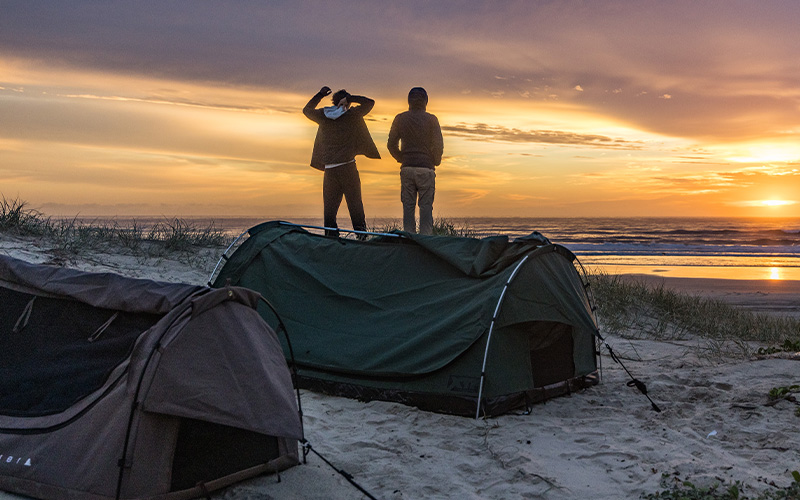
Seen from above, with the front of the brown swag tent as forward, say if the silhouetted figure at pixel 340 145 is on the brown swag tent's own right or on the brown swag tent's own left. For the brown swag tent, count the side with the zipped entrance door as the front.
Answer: on the brown swag tent's own left

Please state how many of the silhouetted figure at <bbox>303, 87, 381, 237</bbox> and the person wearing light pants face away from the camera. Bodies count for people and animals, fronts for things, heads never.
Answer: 2

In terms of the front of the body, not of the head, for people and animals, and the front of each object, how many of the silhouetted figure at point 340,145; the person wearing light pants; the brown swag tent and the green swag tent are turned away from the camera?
2

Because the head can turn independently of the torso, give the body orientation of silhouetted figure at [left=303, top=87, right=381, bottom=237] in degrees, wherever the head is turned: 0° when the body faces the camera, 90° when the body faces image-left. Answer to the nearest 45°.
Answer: approximately 180°

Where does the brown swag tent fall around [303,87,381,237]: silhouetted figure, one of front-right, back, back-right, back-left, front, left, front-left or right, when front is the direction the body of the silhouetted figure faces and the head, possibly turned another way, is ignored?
back

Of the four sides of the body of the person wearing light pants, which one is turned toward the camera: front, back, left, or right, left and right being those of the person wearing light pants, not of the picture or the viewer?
back

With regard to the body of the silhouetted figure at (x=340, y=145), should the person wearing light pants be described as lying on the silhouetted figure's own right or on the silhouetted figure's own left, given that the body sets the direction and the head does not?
on the silhouetted figure's own right

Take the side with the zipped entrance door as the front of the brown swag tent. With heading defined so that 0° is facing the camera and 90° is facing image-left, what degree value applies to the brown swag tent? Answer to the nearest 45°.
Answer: approximately 315°

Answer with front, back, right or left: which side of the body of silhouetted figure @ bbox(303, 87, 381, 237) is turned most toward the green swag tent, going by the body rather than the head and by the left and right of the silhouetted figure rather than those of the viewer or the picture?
back

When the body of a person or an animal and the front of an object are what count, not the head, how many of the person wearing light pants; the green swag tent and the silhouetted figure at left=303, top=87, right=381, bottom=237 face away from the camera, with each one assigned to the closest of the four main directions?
2

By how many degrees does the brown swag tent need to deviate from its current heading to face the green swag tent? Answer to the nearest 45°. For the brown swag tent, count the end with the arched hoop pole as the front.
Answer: approximately 90° to its left
